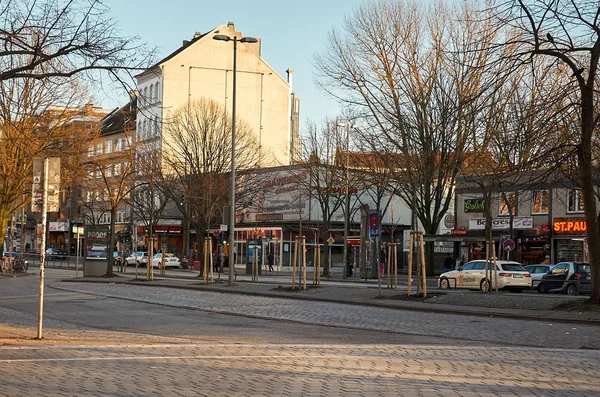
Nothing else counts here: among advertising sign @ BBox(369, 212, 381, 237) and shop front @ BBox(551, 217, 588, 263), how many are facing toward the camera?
2

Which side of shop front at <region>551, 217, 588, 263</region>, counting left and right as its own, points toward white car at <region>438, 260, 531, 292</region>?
front

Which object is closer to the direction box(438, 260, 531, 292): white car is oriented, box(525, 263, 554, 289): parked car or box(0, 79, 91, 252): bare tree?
the bare tree

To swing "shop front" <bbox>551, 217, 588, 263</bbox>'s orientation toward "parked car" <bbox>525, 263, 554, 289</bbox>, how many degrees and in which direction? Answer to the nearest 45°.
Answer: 0° — it already faces it

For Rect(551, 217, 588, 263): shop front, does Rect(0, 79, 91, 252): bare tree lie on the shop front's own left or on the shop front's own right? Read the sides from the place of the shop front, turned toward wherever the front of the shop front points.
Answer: on the shop front's own right

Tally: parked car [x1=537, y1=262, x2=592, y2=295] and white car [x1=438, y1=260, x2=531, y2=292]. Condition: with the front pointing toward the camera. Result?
0

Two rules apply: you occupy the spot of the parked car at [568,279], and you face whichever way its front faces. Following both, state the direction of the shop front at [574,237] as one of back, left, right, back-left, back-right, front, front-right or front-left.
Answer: front-right

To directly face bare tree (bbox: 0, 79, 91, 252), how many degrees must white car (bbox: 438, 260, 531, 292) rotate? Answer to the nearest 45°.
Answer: approximately 45° to its left

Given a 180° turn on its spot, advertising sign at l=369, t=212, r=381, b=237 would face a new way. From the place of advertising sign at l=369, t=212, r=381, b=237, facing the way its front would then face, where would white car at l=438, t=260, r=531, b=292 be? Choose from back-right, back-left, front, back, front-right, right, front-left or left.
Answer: front-right

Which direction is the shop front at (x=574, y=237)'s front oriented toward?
toward the camera

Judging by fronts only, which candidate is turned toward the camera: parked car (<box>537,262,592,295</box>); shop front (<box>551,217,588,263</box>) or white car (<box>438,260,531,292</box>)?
the shop front

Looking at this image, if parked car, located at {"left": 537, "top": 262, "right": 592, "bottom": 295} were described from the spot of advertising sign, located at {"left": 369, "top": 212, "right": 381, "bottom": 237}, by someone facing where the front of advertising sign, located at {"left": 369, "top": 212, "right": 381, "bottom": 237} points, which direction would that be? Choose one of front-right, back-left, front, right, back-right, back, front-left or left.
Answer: back-left

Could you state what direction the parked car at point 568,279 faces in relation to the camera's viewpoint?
facing away from the viewer and to the left of the viewer

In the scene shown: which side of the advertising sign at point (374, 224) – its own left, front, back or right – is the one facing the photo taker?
front

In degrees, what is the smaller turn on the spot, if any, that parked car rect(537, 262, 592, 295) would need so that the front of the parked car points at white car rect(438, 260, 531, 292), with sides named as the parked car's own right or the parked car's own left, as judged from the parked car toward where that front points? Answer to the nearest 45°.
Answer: approximately 45° to the parked car's own left

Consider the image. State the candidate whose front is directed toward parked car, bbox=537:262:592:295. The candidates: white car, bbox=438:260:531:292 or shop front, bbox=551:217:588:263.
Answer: the shop front

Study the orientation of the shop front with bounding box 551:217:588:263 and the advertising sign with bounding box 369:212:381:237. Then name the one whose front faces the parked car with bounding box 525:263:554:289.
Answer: the shop front
